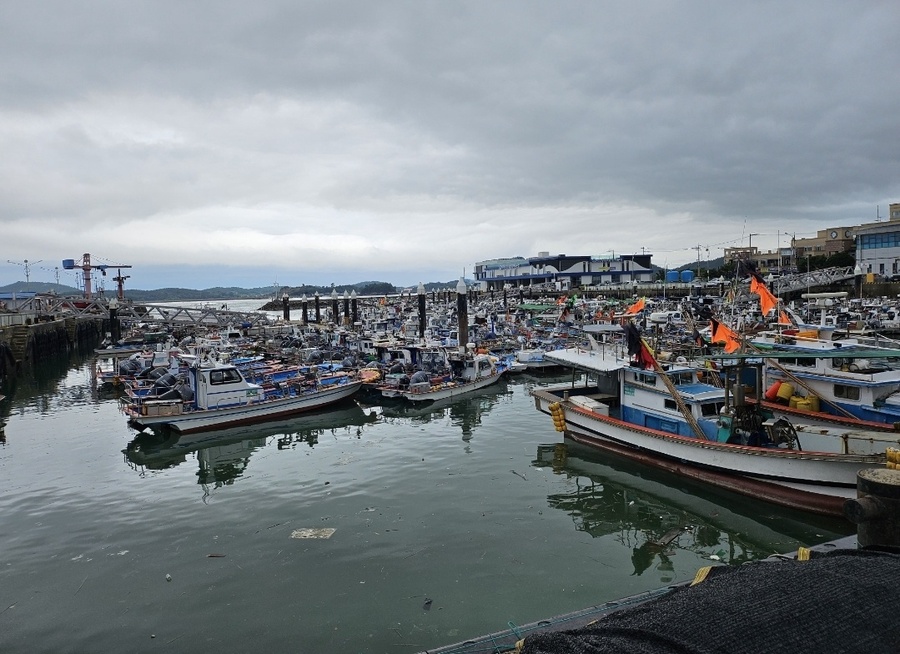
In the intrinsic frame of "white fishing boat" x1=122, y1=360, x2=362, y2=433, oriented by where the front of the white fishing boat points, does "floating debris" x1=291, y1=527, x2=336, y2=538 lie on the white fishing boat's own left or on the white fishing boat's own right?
on the white fishing boat's own right

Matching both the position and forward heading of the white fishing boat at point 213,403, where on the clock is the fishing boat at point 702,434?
The fishing boat is roughly at 3 o'clock from the white fishing boat.

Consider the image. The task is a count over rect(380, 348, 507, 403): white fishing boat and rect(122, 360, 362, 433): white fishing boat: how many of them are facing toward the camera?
0

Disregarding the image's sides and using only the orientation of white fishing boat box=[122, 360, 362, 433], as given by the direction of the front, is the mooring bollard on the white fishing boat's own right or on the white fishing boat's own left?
on the white fishing boat's own right

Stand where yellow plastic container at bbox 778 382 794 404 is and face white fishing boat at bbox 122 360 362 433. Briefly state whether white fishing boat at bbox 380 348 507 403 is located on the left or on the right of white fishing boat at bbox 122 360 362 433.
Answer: right

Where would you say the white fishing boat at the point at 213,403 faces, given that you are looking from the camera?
facing away from the viewer and to the right of the viewer

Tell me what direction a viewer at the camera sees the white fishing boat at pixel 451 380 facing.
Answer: facing away from the viewer and to the right of the viewer

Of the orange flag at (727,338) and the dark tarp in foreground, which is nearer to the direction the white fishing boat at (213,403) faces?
the orange flag
